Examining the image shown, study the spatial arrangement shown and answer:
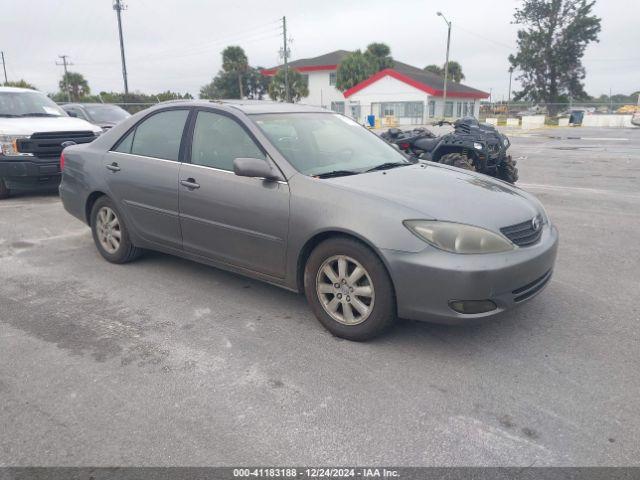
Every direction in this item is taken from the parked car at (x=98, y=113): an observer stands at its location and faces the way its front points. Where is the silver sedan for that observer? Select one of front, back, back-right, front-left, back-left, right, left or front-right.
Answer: front-right

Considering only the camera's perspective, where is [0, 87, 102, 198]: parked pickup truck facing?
facing the viewer and to the right of the viewer

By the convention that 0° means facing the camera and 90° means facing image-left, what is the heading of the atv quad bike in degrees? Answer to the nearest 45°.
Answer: approximately 315°

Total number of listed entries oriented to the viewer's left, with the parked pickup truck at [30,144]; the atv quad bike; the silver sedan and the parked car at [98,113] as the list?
0

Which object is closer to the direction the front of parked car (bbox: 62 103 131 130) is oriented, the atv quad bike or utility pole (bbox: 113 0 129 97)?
the atv quad bike

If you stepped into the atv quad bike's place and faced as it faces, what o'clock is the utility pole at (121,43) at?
The utility pole is roughly at 6 o'clock from the atv quad bike.

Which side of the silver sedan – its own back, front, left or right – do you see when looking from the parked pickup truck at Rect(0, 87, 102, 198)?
back

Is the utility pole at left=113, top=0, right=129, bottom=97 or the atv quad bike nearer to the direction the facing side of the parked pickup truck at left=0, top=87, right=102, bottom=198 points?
the atv quad bike

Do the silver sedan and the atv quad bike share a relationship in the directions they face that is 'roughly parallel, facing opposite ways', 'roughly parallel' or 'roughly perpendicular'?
roughly parallel

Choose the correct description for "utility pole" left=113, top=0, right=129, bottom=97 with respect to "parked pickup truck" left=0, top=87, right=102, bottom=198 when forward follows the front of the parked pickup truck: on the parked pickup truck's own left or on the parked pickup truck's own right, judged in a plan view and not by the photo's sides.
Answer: on the parked pickup truck's own left

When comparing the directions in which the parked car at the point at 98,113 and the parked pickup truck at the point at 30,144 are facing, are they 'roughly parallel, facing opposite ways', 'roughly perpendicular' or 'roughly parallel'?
roughly parallel

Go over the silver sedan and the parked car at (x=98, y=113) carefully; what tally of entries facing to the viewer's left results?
0

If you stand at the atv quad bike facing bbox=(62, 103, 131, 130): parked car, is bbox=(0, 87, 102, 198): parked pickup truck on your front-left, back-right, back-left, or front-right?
front-left

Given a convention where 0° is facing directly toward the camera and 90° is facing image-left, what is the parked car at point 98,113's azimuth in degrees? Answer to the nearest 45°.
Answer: approximately 315°

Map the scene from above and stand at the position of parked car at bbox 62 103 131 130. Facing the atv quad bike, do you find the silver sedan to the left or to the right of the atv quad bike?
right

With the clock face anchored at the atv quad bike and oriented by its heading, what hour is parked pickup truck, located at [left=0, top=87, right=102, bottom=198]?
The parked pickup truck is roughly at 4 o'clock from the atv quad bike.

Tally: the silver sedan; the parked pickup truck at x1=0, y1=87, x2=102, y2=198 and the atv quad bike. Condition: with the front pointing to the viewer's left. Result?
0
